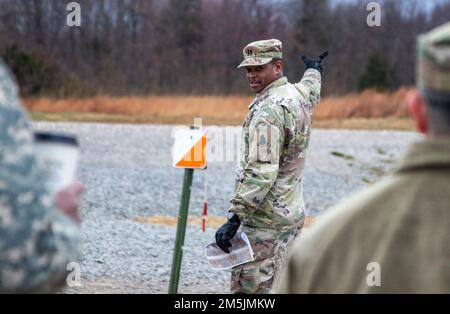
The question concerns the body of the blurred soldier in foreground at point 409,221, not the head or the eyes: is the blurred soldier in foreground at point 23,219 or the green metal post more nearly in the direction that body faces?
the green metal post

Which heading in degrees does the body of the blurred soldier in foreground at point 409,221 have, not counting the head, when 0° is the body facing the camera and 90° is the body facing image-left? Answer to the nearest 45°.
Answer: approximately 180°

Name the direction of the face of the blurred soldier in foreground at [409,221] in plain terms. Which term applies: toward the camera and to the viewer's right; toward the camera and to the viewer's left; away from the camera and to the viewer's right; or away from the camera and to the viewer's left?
away from the camera and to the viewer's left
